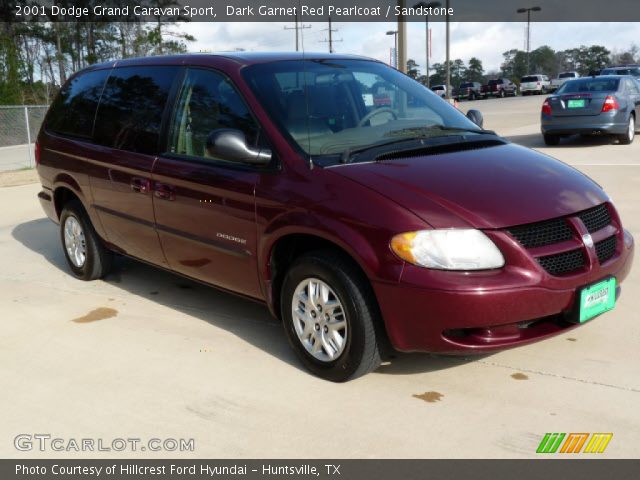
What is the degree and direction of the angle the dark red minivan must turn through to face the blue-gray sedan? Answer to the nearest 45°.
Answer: approximately 90° to its left

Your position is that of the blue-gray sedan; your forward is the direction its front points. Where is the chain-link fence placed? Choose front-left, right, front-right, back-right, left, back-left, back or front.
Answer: back-left

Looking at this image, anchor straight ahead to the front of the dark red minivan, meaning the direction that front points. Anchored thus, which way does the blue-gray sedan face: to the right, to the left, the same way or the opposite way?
to the left

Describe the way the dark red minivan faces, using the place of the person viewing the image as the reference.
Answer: facing the viewer and to the right of the viewer

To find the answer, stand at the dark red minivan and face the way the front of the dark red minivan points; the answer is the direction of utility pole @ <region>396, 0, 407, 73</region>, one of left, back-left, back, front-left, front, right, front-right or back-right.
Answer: back-left

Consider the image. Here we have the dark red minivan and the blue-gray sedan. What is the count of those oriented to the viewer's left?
0

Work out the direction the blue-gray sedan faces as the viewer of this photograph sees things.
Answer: facing away from the viewer and to the right of the viewer

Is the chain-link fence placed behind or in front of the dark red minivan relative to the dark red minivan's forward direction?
behind
